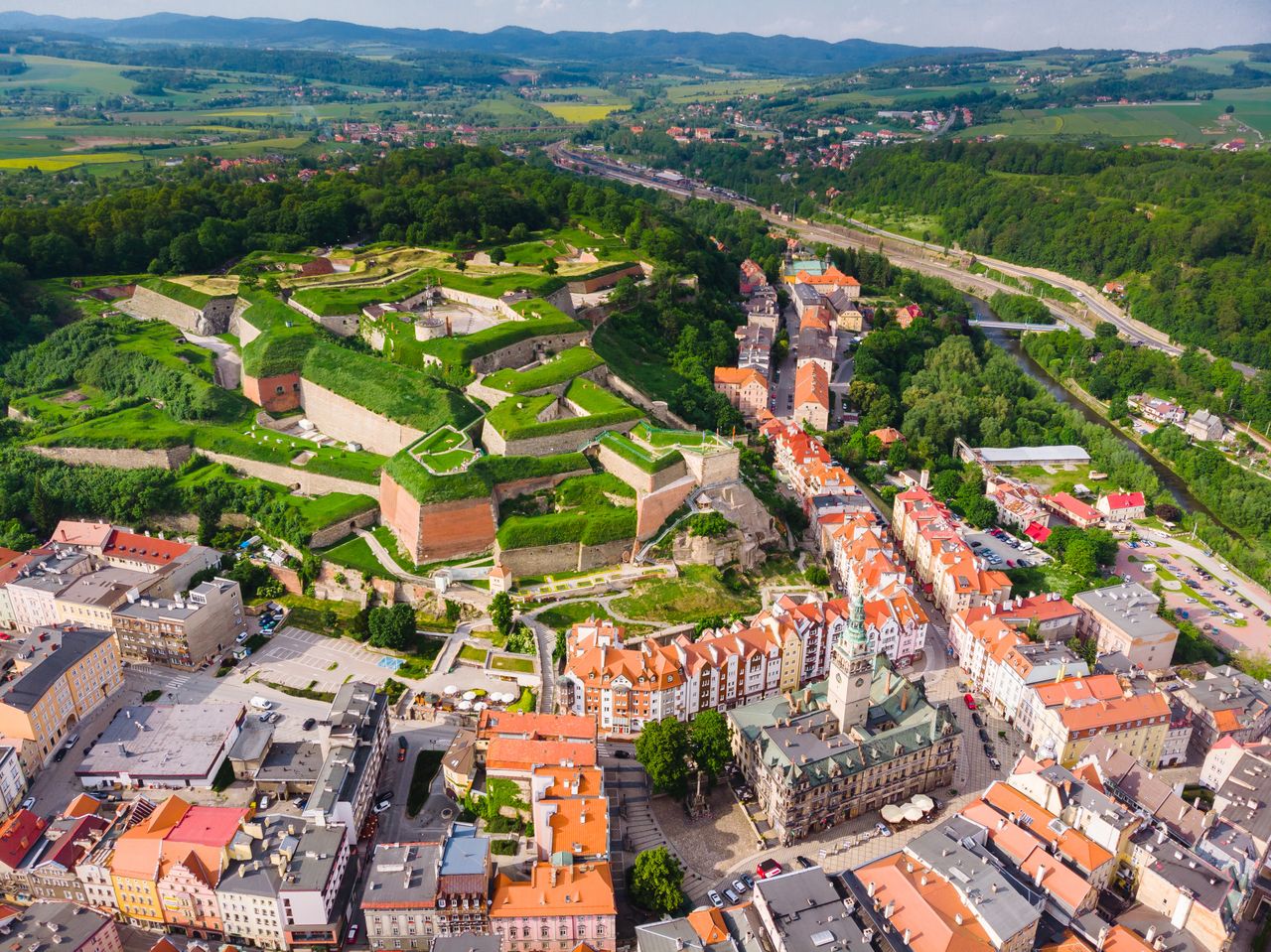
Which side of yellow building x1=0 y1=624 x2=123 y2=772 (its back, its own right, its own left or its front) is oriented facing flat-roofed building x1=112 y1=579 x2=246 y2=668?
left

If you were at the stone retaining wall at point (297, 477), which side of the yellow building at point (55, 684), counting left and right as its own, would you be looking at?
left

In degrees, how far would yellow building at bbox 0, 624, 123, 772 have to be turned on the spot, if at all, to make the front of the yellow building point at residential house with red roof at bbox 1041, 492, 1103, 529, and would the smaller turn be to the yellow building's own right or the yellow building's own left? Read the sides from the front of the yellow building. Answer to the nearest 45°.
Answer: approximately 45° to the yellow building's own left

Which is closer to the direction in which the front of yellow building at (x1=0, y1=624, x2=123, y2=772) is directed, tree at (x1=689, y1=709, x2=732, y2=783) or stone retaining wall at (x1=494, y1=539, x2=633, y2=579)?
the tree

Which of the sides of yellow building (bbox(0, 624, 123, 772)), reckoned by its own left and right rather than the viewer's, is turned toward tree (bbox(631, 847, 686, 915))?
front

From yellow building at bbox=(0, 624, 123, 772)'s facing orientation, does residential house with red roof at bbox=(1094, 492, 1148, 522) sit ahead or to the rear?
ahead

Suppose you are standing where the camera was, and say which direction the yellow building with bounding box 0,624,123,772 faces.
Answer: facing the viewer and to the right of the viewer

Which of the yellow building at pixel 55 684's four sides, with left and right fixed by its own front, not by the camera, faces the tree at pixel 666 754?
front

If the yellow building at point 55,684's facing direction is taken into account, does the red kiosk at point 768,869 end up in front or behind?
in front

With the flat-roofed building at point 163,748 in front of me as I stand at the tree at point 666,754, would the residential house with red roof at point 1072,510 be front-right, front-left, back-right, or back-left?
back-right

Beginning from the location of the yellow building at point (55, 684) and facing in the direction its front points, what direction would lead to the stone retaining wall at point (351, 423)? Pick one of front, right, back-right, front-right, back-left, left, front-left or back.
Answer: left

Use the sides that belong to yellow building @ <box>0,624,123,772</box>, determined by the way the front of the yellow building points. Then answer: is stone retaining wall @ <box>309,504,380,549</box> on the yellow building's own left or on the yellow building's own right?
on the yellow building's own left

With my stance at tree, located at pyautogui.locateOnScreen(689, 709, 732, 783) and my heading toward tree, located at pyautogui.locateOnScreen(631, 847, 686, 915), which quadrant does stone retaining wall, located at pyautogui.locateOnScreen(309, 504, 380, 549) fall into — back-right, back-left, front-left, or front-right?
back-right

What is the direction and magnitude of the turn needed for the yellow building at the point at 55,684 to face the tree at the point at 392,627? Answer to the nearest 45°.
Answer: approximately 45° to its left

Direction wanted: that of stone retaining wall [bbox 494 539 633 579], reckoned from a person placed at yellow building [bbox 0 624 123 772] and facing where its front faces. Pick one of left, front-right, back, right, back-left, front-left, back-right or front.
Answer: front-left

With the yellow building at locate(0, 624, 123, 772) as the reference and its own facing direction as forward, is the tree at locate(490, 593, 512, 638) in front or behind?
in front
